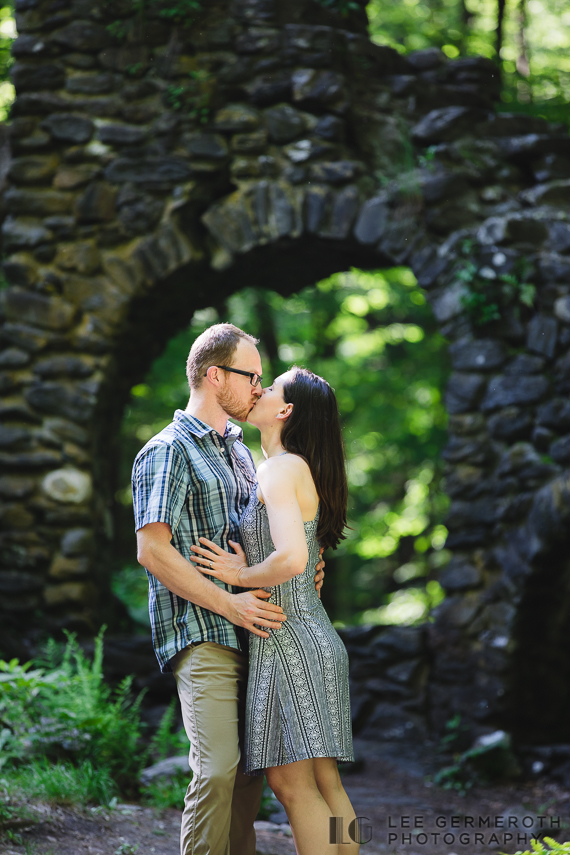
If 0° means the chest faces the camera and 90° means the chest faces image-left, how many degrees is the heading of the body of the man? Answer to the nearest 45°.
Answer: approximately 270°

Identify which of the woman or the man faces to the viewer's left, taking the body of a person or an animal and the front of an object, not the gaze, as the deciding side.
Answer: the woman

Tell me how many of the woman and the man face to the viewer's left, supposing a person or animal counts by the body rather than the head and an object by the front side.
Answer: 1

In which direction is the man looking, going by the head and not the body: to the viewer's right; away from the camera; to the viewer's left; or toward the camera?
to the viewer's right

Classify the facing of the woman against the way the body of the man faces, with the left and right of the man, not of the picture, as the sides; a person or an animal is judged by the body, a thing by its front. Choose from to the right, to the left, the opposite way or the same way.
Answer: the opposite way

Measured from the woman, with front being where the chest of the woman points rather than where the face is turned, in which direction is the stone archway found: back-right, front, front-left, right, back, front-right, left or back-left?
right

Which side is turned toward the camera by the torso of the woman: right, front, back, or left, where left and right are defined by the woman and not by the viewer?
left

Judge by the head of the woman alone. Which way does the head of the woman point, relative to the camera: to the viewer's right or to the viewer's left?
to the viewer's left
